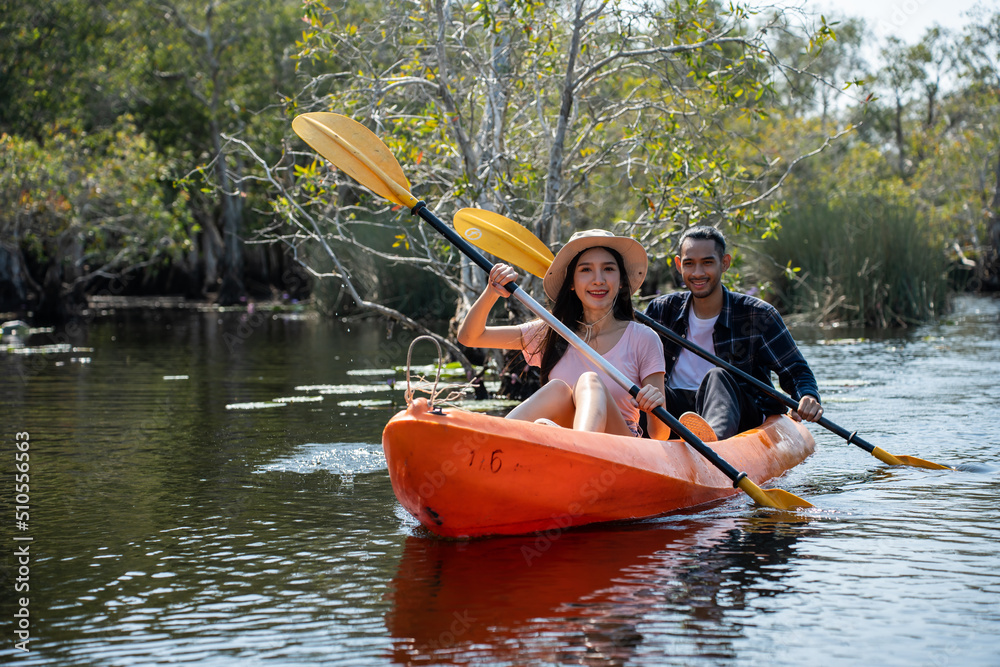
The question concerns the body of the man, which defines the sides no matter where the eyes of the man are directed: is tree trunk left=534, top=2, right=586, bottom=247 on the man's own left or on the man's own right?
on the man's own right

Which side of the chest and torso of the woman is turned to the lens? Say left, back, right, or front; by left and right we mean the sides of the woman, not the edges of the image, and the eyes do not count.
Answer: front

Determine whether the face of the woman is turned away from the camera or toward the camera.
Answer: toward the camera

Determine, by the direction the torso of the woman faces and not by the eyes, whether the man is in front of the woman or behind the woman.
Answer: behind

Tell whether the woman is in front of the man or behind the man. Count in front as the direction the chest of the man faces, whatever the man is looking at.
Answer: in front

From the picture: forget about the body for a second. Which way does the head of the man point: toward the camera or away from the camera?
toward the camera

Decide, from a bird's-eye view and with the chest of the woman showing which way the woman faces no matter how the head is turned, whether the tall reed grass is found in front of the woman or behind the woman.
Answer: behind

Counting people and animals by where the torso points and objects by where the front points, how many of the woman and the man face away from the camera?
0

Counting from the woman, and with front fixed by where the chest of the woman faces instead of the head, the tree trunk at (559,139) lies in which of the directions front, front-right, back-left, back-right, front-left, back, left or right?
back

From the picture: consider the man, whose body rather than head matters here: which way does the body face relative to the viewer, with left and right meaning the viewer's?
facing the viewer and to the left of the viewer

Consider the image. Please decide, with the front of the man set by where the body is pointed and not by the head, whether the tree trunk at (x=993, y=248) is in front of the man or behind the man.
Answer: behind

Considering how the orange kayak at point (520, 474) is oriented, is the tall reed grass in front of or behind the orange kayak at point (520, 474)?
behind

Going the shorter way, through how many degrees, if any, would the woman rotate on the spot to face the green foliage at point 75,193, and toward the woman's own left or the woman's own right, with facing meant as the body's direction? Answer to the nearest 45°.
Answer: approximately 135° to the woman's own right

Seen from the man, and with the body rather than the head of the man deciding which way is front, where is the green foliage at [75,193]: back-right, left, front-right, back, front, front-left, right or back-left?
right
